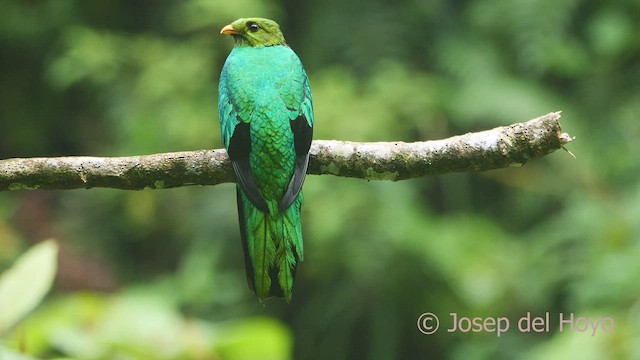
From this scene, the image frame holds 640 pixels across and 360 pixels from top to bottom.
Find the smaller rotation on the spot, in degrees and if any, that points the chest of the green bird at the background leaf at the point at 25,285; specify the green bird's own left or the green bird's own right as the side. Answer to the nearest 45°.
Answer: approximately 135° to the green bird's own left

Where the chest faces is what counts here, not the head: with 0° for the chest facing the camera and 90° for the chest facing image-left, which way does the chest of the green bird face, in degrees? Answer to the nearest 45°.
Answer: approximately 180°
